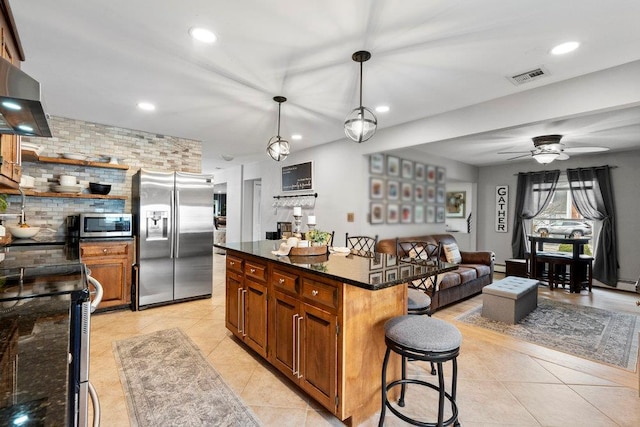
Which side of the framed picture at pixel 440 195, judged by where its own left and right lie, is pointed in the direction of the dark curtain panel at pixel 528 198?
left

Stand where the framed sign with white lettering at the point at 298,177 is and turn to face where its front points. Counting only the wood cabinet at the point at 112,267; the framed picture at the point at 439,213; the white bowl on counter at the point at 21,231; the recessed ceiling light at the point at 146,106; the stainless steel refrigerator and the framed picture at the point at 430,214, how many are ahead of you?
4

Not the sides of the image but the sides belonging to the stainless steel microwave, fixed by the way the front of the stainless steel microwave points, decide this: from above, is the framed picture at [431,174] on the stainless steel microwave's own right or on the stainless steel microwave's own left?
on the stainless steel microwave's own left

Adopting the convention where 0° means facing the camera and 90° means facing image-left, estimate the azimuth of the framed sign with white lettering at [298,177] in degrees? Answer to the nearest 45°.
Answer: approximately 45°

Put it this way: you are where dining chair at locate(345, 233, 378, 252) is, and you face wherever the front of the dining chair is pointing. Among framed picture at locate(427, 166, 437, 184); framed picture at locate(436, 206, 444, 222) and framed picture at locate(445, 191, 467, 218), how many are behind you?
3

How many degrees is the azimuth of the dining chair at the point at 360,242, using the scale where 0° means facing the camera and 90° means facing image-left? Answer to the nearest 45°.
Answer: approximately 45°

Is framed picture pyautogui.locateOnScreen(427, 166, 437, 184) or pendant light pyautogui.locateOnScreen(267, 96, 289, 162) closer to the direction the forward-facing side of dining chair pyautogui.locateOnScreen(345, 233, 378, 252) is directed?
the pendant light

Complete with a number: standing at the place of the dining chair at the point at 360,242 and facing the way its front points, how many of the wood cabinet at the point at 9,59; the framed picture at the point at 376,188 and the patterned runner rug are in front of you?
2
